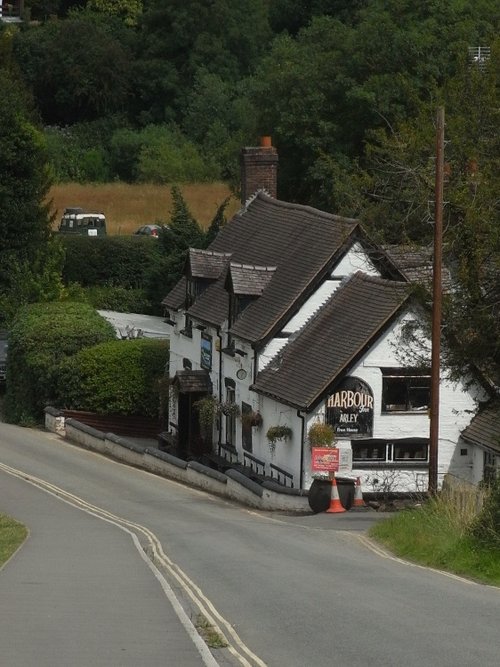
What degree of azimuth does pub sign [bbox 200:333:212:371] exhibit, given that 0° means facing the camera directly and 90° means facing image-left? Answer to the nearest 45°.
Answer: approximately 45°

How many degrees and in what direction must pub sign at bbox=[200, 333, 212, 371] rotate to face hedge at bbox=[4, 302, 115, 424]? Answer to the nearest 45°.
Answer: approximately 90° to its right

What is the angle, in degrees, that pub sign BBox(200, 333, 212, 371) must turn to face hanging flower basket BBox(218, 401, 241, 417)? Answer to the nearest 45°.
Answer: approximately 45° to its left

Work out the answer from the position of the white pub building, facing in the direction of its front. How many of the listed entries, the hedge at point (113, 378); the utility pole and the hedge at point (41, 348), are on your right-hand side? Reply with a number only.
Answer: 2
